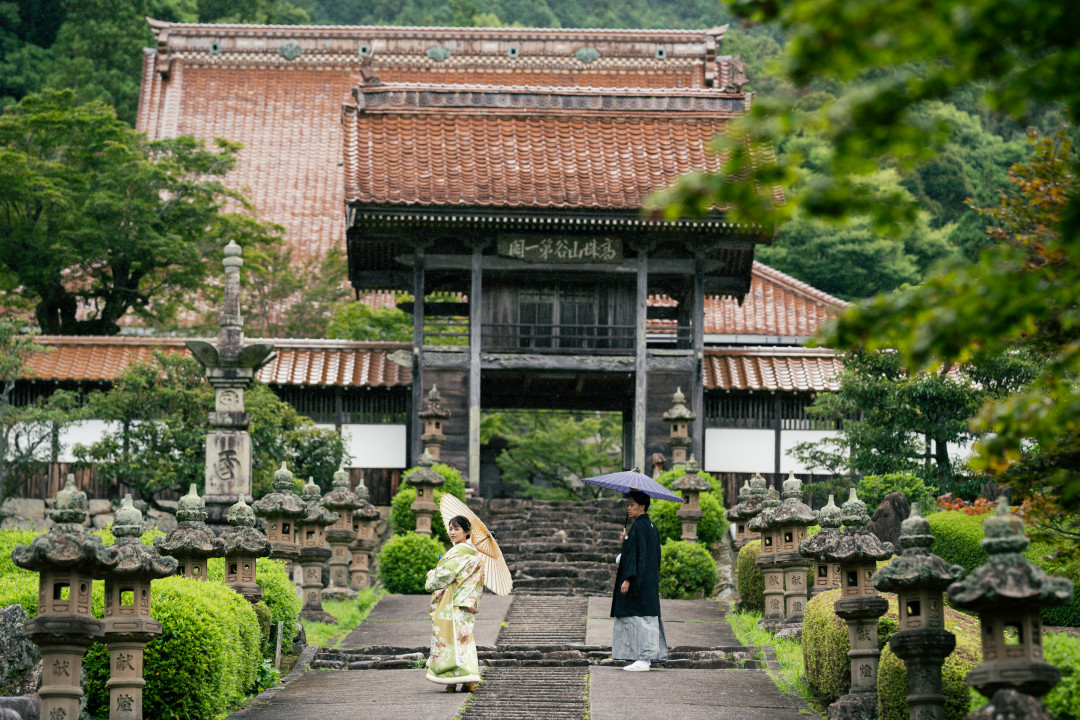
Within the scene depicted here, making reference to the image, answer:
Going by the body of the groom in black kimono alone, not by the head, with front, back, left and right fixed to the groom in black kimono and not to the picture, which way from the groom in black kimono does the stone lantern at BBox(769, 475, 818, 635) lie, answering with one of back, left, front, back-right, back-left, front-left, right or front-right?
back-right

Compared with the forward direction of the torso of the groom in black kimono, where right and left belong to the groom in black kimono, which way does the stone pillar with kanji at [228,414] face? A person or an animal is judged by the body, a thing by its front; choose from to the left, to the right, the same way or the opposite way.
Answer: to the left

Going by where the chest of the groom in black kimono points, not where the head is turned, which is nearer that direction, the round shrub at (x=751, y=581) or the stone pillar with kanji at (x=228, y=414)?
the stone pillar with kanji

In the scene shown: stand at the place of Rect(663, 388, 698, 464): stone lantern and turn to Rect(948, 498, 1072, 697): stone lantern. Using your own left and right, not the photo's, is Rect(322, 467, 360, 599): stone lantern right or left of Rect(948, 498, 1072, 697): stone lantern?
right

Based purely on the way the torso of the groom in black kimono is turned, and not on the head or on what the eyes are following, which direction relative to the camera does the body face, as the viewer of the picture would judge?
to the viewer's left

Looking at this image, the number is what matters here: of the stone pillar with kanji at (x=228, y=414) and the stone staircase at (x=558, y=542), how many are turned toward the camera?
2

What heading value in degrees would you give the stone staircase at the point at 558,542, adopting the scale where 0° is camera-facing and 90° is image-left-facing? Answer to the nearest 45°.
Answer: approximately 0°

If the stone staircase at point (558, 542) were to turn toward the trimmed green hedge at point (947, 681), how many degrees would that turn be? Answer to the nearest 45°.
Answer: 0° — it already faces it

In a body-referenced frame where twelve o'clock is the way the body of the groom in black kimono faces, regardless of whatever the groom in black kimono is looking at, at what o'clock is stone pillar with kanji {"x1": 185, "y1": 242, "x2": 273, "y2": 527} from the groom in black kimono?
The stone pillar with kanji is roughly at 1 o'clock from the groom in black kimono.

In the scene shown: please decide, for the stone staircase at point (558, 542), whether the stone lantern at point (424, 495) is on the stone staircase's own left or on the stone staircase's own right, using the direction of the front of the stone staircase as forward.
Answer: on the stone staircase's own right

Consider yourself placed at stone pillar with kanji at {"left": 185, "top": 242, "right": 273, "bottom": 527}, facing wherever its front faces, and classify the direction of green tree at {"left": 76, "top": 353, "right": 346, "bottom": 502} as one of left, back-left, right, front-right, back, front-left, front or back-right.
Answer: back
